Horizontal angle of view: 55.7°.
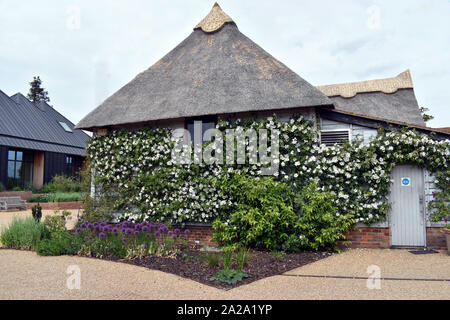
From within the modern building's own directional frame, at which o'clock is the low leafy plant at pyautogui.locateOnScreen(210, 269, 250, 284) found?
The low leafy plant is roughly at 1 o'clock from the modern building.

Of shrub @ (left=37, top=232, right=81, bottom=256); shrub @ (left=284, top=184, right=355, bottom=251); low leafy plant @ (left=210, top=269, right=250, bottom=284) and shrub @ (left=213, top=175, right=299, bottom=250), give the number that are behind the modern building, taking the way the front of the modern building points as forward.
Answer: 0

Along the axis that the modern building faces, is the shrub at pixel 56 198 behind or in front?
in front

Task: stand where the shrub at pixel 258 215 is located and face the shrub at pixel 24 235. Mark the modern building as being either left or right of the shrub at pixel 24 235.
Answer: right

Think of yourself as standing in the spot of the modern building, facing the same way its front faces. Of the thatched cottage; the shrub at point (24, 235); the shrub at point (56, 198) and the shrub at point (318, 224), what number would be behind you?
0

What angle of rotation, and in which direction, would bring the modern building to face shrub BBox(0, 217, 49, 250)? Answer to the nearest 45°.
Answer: approximately 45° to its right

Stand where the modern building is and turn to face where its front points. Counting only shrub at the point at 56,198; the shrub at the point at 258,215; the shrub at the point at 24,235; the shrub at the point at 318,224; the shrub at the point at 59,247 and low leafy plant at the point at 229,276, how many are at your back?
0

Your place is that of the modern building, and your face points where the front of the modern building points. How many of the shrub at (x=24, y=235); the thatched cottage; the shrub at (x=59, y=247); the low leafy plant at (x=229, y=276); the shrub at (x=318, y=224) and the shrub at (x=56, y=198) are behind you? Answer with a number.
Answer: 0

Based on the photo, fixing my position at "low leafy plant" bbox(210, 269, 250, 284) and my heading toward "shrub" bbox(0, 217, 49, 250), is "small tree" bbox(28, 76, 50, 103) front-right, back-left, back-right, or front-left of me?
front-right

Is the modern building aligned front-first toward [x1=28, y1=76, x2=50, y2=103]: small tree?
no

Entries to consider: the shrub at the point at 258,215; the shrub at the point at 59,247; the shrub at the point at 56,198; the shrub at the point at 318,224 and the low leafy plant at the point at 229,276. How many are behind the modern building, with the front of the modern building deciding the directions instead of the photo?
0

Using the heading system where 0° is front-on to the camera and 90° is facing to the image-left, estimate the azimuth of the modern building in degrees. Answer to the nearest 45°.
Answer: approximately 315°
